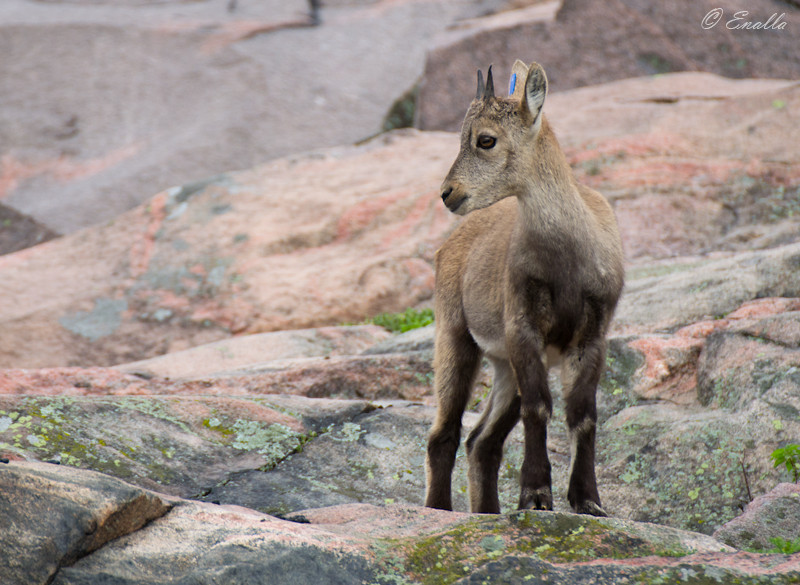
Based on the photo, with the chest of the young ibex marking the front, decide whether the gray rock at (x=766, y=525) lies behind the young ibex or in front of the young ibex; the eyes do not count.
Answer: in front

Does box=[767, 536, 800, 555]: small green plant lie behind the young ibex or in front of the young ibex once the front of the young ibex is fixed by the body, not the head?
in front

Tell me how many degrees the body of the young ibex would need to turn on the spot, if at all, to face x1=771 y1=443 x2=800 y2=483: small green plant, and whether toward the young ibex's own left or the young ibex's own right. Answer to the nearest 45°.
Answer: approximately 45° to the young ibex's own left

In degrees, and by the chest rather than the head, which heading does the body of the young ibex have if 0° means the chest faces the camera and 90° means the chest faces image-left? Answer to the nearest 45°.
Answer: approximately 315°

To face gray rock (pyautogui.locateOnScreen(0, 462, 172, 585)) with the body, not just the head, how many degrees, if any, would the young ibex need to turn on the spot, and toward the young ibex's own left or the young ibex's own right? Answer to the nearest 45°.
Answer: approximately 90° to the young ibex's own right

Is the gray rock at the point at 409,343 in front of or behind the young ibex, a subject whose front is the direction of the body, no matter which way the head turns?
behind

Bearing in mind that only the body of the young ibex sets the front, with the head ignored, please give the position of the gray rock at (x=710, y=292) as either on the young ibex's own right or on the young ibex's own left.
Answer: on the young ibex's own left
